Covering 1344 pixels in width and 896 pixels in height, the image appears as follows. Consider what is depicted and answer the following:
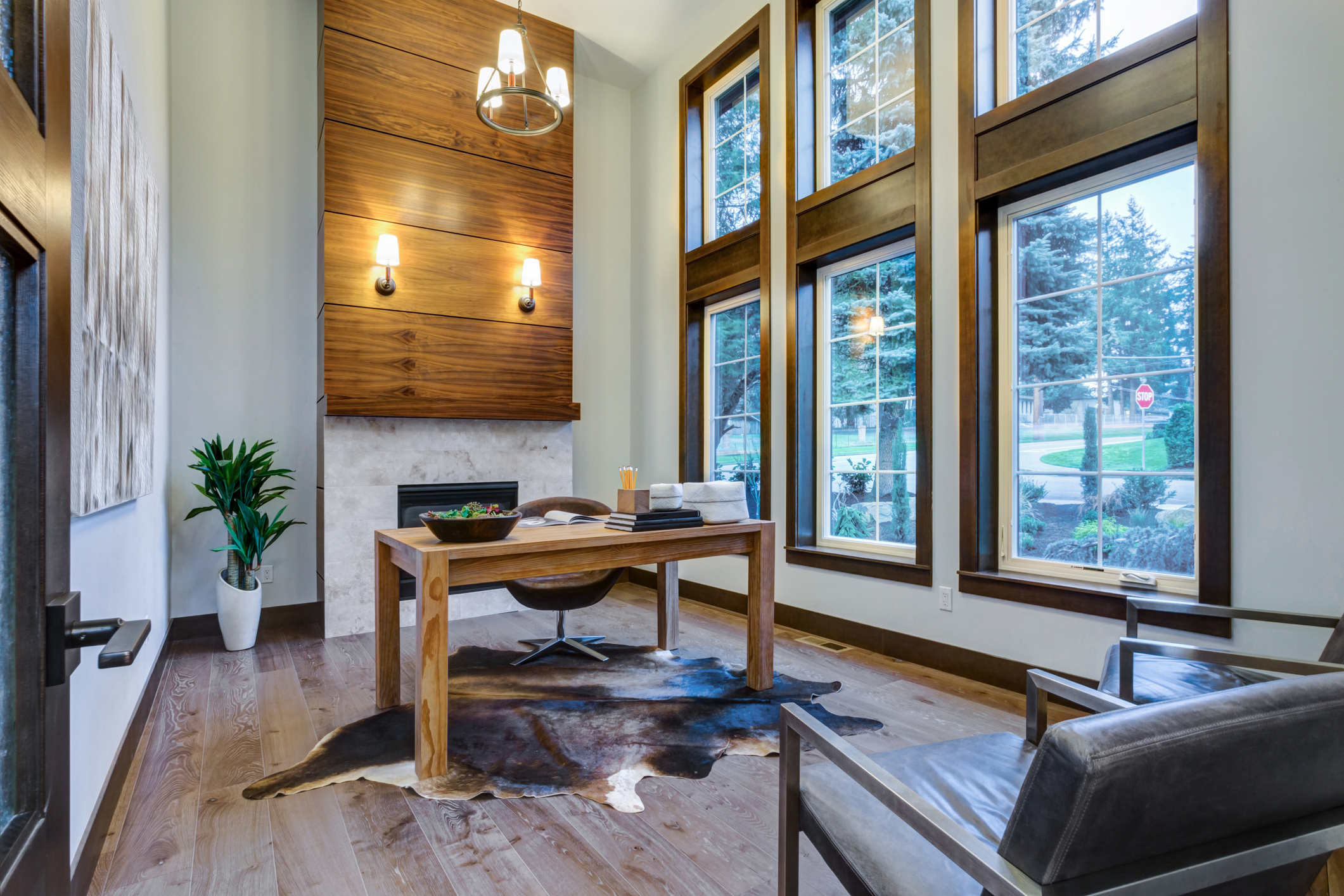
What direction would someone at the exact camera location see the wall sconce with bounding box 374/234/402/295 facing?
facing the viewer

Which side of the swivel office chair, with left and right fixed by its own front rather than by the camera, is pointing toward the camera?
front

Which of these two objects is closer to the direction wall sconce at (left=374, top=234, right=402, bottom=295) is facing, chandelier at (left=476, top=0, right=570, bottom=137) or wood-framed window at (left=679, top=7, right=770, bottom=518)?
the chandelier

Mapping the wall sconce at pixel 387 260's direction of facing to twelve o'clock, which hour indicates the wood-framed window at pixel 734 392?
The wood-framed window is roughly at 9 o'clock from the wall sconce.

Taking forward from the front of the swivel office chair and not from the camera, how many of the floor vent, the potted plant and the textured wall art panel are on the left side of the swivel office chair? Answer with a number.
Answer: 1

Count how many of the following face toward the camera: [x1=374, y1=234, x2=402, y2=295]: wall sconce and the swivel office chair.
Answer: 2

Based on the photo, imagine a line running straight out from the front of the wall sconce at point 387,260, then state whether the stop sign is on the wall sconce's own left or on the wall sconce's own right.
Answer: on the wall sconce's own left

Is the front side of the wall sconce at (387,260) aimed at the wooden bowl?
yes

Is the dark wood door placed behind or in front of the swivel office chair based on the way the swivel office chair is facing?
in front

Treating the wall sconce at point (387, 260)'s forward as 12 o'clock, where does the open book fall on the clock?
The open book is roughly at 11 o'clock from the wall sconce.

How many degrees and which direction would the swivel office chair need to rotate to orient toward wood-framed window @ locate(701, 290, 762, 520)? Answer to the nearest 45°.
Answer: approximately 135° to its left
